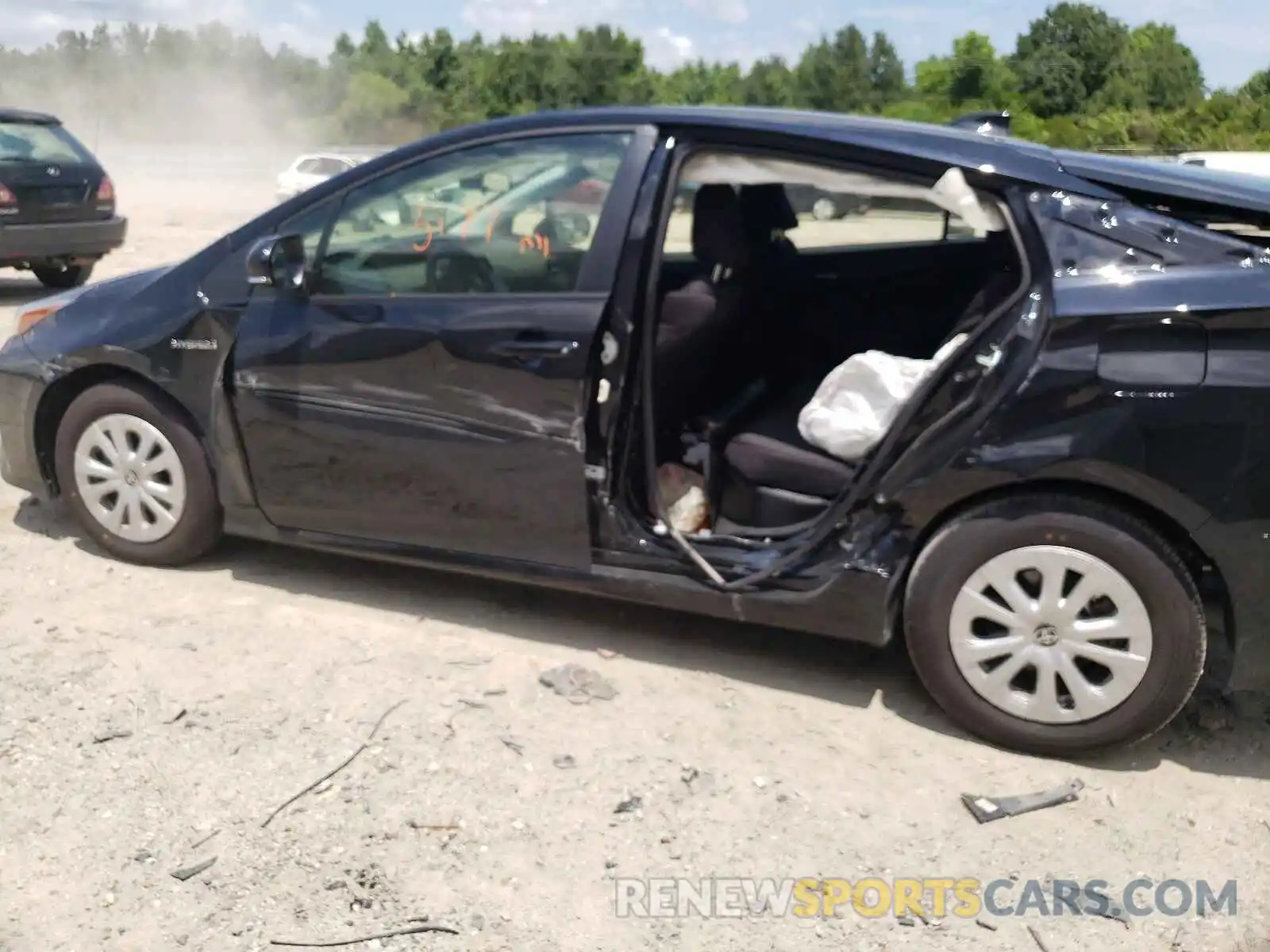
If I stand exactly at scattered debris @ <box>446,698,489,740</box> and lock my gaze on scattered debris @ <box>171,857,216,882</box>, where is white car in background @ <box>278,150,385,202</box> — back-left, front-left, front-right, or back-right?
back-right

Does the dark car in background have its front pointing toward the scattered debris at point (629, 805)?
no

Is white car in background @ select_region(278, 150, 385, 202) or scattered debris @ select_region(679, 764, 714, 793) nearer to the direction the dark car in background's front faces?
the white car in background

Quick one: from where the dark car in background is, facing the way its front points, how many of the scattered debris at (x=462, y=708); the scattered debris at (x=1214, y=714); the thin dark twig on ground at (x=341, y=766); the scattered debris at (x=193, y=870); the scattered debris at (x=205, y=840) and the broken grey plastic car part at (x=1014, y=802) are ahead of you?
0

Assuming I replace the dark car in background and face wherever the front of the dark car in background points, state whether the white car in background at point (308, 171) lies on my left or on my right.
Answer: on my right

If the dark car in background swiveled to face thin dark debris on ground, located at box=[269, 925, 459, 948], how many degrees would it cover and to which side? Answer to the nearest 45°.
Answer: approximately 135° to its left

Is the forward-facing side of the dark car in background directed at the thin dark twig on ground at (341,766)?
no

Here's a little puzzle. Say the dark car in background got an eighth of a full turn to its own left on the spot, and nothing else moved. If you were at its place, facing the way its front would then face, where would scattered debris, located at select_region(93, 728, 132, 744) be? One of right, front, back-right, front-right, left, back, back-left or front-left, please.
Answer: left

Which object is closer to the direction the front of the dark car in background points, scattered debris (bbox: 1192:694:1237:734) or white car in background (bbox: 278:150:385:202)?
the white car in background

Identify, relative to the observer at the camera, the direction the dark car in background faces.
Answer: facing away from the viewer and to the left of the viewer

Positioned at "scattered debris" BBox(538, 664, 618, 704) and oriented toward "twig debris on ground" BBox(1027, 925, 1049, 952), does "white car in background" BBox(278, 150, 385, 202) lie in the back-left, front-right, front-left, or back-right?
back-left

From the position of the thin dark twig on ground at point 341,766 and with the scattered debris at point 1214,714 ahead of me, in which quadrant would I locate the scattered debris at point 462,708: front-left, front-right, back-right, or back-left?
front-left

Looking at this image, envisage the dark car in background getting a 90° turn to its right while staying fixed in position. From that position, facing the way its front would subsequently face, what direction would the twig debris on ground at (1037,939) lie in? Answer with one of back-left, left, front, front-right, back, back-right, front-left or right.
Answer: back-right

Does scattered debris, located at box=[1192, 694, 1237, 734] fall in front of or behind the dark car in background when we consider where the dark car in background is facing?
behind

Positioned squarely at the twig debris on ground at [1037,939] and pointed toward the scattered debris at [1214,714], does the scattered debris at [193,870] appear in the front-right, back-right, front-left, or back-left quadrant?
back-left
